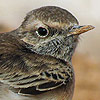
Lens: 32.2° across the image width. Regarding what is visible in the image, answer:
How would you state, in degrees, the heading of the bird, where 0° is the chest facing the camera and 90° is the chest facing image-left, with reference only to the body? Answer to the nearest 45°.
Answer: approximately 270°
